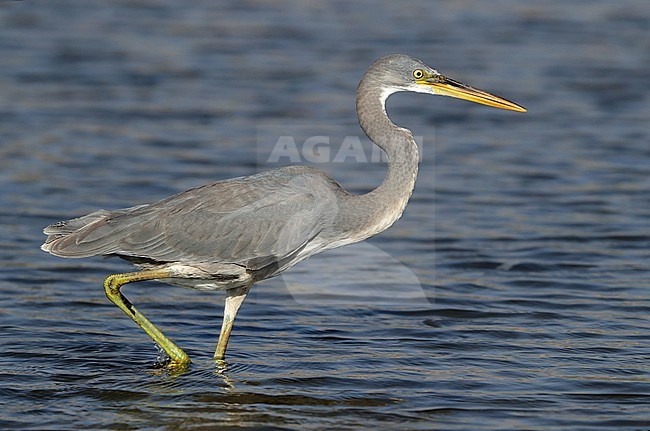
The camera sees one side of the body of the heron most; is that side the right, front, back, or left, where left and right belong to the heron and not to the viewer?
right
